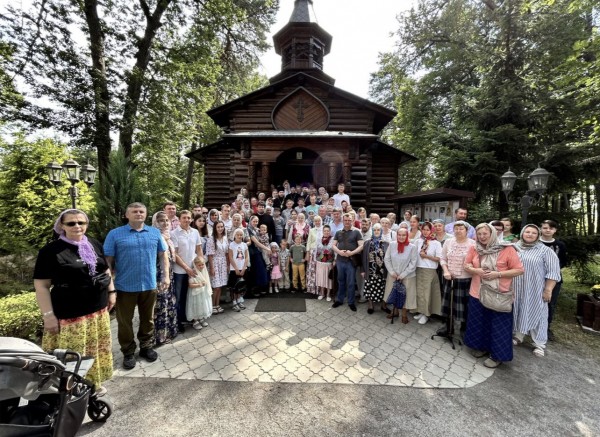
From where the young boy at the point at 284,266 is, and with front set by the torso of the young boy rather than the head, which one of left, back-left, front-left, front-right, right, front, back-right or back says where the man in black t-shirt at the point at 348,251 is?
front-left

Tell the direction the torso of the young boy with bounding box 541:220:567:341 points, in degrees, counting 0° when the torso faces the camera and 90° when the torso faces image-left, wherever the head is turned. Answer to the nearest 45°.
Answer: approximately 45°

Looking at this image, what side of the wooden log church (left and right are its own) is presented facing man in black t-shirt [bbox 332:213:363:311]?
front

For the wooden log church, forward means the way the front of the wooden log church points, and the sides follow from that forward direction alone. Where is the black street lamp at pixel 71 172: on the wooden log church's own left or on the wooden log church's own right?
on the wooden log church's own right

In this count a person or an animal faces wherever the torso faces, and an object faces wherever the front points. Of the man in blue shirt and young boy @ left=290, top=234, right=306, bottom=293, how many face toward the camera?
2

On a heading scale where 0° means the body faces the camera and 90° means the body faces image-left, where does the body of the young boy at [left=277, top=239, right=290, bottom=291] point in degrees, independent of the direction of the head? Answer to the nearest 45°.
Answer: approximately 0°

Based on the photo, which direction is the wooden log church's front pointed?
toward the camera

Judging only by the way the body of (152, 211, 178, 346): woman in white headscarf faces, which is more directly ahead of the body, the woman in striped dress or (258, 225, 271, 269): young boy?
the woman in striped dress

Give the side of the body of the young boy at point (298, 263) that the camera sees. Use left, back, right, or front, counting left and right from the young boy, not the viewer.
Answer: front

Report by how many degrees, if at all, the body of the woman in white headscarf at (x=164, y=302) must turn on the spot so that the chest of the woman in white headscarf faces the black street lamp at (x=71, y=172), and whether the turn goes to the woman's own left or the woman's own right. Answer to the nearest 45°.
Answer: approximately 180°
